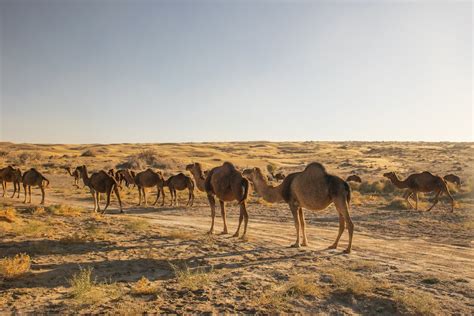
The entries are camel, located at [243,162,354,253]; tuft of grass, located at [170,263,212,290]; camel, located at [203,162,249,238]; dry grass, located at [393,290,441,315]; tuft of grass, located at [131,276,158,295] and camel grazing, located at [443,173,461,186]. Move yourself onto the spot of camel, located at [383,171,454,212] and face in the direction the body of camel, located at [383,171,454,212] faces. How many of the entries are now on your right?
1

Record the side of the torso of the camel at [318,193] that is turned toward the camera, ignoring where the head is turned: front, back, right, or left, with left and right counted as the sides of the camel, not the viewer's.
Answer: left

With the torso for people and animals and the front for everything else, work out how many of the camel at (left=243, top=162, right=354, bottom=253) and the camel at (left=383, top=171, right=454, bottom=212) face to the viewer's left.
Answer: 2

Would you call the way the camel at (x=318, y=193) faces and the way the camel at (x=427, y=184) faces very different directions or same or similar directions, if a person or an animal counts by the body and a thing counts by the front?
same or similar directions

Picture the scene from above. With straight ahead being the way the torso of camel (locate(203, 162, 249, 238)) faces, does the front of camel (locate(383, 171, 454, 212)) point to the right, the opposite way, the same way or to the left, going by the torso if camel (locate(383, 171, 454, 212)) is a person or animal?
the same way

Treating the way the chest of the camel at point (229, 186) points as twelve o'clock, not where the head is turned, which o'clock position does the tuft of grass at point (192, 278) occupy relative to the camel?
The tuft of grass is roughly at 8 o'clock from the camel.

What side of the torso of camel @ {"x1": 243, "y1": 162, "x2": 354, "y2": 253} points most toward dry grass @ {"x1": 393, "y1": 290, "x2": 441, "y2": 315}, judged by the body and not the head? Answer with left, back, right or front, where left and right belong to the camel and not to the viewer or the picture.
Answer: left

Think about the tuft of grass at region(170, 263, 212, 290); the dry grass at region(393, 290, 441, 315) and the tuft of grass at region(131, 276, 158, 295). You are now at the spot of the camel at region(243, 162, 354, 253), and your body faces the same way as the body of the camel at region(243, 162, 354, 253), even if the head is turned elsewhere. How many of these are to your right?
0

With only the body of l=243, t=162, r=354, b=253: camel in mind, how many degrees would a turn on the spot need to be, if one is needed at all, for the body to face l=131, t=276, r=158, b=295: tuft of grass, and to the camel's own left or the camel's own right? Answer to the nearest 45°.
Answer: approximately 45° to the camel's own left

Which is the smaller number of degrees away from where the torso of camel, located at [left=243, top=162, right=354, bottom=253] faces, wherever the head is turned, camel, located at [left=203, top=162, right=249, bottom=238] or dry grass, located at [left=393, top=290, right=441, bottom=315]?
the camel

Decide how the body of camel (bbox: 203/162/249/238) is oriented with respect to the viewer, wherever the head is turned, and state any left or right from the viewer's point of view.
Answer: facing away from the viewer and to the left of the viewer

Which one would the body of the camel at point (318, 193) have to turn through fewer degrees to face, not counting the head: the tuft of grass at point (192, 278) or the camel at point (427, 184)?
the tuft of grass

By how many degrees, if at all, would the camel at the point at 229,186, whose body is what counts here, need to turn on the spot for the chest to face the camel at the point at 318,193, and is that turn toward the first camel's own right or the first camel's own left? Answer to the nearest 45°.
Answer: approximately 180°

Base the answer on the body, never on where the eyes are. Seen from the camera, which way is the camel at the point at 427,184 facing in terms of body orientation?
to the viewer's left

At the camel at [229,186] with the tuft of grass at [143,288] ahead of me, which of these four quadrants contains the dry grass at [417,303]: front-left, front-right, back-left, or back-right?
front-left
